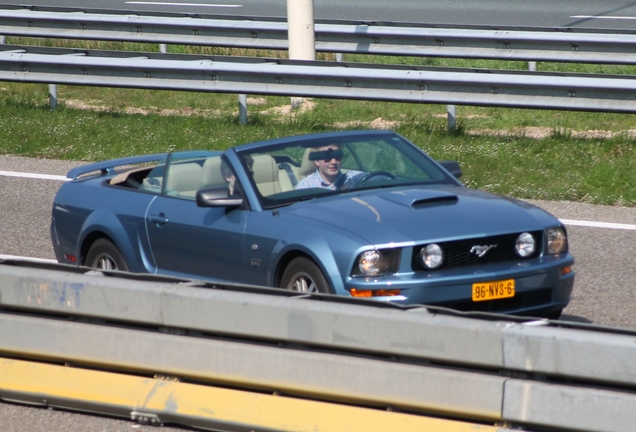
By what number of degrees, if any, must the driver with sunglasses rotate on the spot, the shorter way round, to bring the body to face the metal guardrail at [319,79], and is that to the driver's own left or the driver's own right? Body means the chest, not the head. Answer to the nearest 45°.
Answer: approximately 135° to the driver's own left

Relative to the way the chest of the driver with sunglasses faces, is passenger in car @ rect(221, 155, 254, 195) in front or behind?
behind

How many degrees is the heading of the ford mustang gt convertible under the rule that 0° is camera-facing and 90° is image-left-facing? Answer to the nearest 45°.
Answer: approximately 315°

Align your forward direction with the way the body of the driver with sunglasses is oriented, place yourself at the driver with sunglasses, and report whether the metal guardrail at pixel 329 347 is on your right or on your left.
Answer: on your right

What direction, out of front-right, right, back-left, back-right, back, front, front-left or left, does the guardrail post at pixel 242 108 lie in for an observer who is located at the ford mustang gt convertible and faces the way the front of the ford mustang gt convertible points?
back-left

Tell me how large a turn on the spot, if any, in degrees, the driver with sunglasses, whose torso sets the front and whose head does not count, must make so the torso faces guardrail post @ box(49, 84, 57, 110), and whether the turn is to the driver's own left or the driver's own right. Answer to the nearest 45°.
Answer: approximately 180°

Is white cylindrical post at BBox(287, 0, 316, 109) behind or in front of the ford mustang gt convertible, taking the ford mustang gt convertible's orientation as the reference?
behind

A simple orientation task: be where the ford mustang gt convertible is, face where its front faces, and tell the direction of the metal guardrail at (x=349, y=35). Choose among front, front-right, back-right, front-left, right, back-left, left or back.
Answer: back-left

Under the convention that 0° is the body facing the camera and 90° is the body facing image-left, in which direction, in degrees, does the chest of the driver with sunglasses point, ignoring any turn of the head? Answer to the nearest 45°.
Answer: approximately 315°

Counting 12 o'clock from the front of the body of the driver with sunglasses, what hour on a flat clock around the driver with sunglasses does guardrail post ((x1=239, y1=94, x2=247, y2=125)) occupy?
The guardrail post is roughly at 7 o'clock from the driver with sunglasses.
